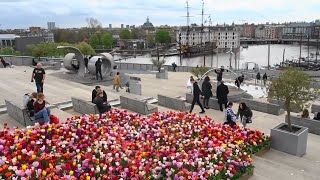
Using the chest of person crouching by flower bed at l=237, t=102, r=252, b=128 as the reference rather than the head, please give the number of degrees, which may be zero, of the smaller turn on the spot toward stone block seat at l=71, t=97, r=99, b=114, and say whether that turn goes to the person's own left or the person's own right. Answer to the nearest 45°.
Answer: approximately 45° to the person's own right

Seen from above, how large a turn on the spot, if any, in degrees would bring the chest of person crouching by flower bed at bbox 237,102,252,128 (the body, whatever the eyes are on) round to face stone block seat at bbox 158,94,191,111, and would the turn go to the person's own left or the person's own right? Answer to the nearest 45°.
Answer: approximately 90° to the person's own right

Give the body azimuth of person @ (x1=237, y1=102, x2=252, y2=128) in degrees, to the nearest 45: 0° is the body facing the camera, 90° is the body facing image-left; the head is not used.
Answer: approximately 45°

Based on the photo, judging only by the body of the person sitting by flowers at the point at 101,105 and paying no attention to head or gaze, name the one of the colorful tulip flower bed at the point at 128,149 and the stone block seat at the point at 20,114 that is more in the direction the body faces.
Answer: the colorful tulip flower bed
